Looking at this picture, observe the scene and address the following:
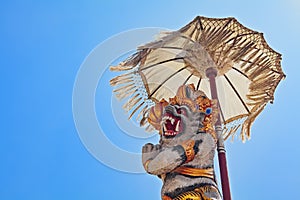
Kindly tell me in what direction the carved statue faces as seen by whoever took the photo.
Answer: facing the viewer and to the left of the viewer
